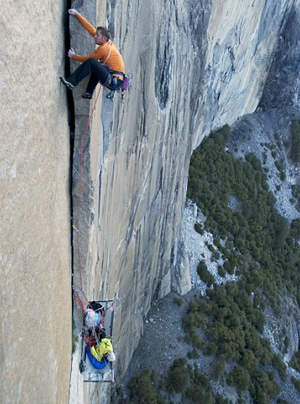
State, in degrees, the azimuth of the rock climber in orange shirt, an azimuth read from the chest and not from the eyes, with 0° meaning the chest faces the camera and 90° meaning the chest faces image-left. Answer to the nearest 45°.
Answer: approximately 90°
